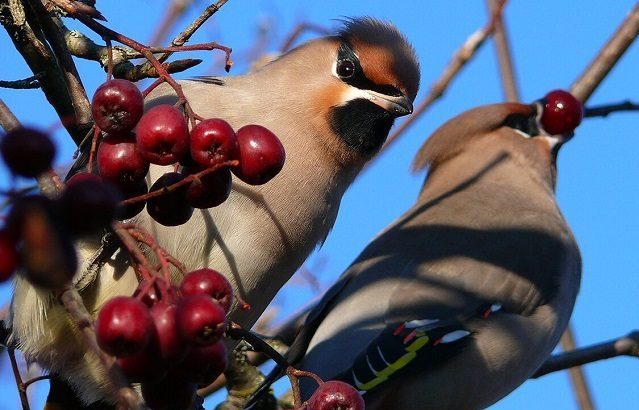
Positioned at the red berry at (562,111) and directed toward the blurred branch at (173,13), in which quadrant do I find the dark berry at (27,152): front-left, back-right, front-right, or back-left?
front-left

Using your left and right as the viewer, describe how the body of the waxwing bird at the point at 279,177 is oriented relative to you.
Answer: facing the viewer and to the right of the viewer

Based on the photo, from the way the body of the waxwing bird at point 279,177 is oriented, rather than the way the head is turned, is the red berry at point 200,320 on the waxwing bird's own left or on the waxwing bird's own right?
on the waxwing bird's own right

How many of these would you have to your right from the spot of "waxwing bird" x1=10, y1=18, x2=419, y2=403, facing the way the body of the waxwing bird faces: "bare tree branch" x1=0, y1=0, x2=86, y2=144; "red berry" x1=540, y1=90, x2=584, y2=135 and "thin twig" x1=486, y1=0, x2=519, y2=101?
1

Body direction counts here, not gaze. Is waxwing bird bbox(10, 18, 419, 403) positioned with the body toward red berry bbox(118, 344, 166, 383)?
no

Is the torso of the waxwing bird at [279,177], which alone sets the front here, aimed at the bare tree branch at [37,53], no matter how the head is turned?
no

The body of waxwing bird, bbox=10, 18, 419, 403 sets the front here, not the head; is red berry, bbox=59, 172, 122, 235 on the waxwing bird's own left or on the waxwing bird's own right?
on the waxwing bird's own right

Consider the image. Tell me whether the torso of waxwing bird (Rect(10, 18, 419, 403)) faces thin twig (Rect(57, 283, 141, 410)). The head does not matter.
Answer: no

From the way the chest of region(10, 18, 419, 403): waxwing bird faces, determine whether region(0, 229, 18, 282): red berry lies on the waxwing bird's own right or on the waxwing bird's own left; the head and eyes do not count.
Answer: on the waxwing bird's own right

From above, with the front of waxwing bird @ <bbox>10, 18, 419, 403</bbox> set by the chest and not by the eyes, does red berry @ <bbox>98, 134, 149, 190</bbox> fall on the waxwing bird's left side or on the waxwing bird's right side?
on the waxwing bird's right side

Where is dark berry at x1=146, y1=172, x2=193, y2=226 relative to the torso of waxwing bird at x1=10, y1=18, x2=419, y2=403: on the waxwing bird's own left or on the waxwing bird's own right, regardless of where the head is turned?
on the waxwing bird's own right

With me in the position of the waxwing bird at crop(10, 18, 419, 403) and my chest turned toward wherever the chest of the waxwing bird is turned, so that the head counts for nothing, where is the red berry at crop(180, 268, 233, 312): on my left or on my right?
on my right
